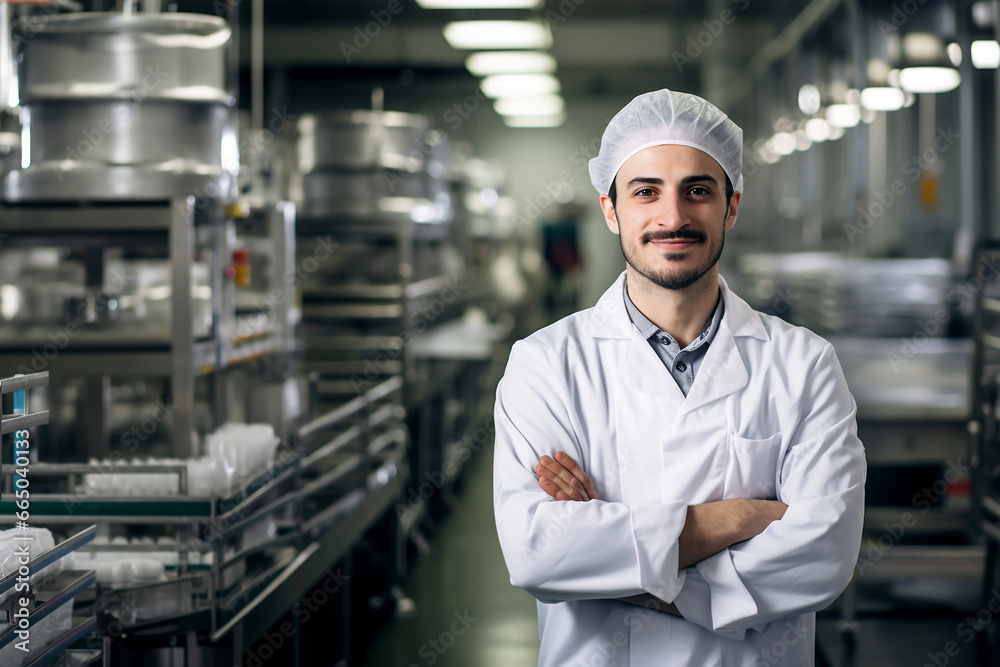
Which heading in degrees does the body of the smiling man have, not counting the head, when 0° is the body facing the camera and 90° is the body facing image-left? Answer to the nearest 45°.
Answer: approximately 0°

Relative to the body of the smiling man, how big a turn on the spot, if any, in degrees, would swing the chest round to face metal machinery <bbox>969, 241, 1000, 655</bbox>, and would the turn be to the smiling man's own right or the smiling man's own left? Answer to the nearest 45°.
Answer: approximately 135° to the smiling man's own left

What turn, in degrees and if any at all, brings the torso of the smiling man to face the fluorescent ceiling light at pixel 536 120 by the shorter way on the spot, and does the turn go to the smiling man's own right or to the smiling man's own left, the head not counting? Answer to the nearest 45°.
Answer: approximately 180°

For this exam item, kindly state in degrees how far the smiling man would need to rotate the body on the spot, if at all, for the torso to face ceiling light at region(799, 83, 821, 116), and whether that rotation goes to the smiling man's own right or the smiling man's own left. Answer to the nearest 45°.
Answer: approximately 180°

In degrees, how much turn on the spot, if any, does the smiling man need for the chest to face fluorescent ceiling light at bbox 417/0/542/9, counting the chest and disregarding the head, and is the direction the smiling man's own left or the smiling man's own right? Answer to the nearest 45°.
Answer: approximately 180°

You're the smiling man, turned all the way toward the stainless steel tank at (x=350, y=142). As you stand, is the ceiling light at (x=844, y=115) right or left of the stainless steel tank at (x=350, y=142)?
right

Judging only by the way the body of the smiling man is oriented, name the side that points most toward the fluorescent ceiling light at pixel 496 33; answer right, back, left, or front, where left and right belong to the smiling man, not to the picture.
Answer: back

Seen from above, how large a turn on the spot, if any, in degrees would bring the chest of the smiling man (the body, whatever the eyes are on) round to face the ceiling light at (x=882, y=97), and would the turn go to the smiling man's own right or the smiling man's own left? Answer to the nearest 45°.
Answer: approximately 180°

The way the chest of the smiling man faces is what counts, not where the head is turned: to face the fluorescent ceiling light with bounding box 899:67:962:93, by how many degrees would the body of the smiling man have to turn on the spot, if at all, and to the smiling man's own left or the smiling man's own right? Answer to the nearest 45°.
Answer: approximately 180°

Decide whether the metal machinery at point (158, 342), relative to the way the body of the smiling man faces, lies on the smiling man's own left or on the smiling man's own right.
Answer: on the smiling man's own right
